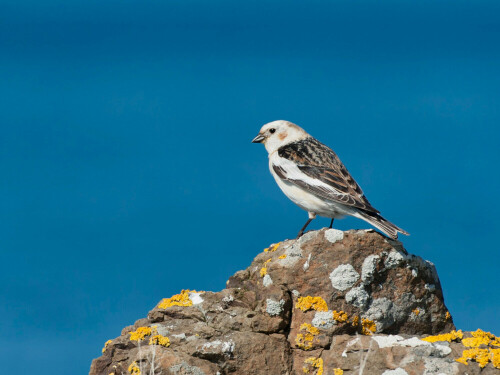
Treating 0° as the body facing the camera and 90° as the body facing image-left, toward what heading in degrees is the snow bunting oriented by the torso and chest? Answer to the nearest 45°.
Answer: approximately 90°
